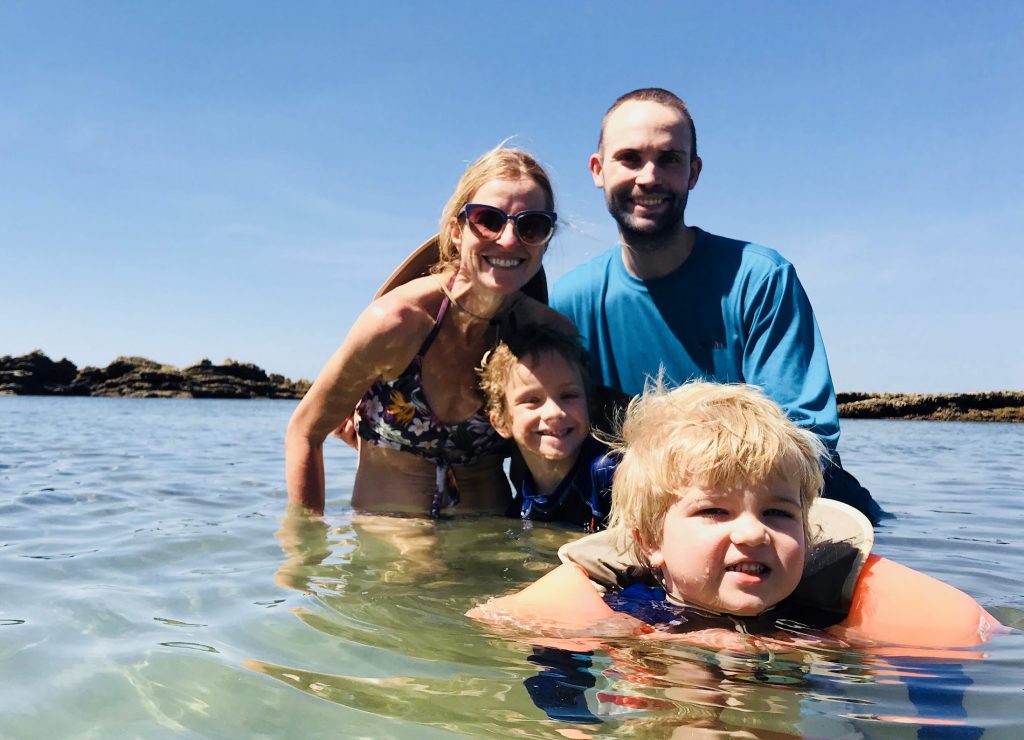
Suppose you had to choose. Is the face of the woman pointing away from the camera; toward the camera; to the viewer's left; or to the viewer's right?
toward the camera

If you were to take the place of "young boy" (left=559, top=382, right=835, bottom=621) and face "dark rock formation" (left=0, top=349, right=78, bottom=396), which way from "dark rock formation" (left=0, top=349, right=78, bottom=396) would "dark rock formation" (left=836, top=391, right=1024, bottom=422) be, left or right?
right

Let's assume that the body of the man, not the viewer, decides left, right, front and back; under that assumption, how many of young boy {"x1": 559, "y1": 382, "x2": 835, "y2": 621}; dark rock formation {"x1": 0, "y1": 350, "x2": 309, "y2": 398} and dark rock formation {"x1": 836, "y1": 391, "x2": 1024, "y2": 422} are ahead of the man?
1

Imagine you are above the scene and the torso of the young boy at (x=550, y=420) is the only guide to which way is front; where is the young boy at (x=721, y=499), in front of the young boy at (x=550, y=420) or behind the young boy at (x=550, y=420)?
in front

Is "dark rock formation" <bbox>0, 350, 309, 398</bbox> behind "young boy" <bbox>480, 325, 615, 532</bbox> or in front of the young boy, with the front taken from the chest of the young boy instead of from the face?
behind

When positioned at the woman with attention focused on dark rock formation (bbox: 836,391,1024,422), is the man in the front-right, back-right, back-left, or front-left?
front-right

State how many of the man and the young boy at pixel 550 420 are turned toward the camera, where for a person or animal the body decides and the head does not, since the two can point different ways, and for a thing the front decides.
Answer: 2

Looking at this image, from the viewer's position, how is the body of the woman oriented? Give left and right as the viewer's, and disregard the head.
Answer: facing the viewer and to the right of the viewer

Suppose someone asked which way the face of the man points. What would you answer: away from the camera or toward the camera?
toward the camera

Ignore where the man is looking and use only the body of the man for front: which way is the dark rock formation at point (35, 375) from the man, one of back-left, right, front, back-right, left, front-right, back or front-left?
back-right

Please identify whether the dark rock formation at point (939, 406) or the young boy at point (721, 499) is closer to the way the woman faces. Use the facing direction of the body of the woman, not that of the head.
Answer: the young boy

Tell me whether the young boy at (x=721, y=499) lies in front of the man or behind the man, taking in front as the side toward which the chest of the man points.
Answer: in front

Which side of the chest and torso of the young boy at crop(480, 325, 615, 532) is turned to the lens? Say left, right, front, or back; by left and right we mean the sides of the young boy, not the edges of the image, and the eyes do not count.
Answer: front

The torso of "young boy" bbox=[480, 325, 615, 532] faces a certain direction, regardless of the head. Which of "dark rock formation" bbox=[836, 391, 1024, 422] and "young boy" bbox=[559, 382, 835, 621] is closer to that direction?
the young boy

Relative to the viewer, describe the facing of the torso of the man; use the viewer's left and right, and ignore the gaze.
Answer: facing the viewer
